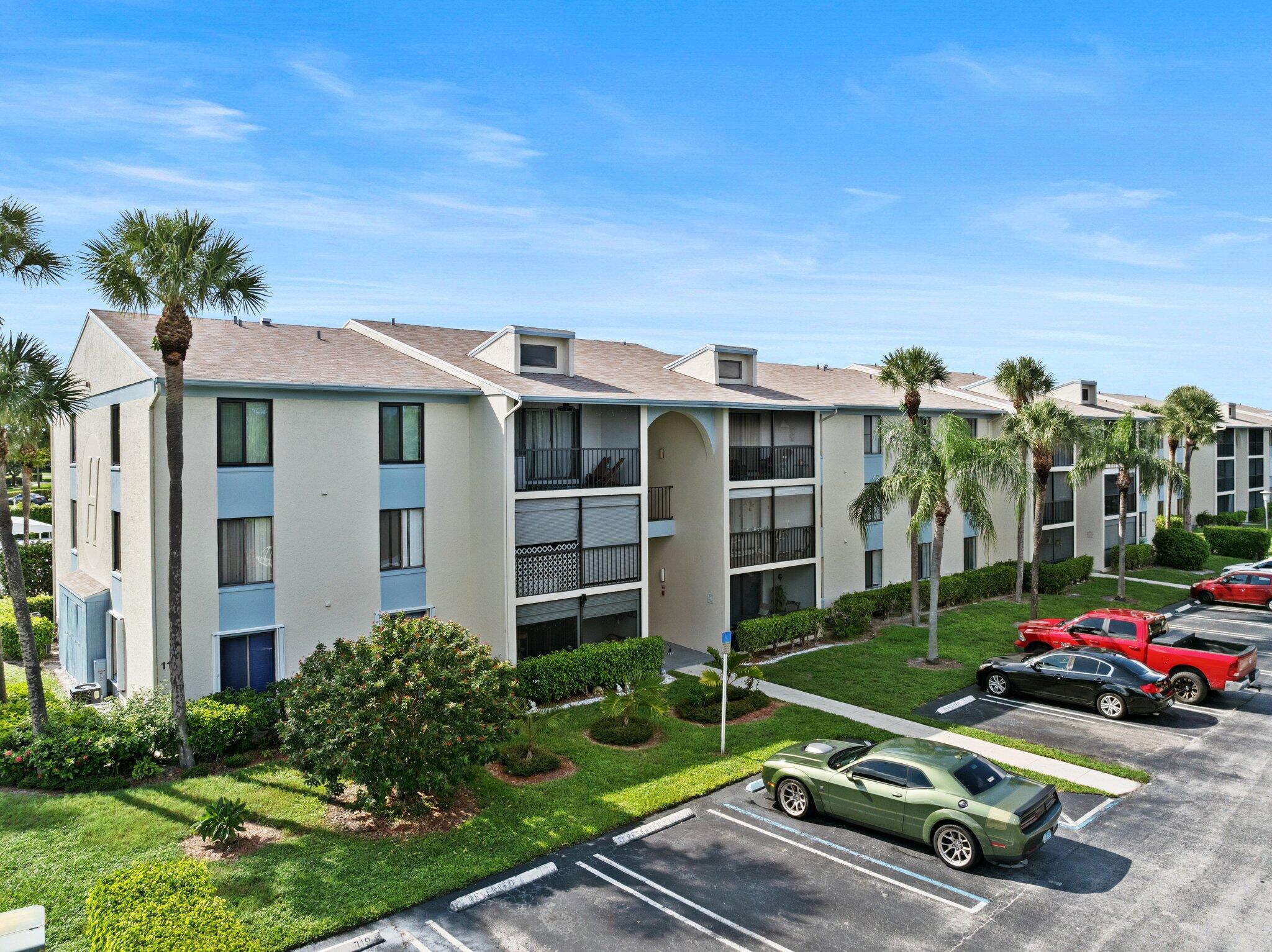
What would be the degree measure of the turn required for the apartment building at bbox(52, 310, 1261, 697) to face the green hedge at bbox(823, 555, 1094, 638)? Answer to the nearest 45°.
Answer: approximately 90° to its left

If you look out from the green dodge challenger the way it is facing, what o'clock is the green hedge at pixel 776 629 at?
The green hedge is roughly at 1 o'clock from the green dodge challenger.

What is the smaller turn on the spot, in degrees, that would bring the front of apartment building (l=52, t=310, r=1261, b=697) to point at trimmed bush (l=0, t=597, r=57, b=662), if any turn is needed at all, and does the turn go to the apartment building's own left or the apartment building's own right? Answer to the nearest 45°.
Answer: approximately 135° to the apartment building's own right

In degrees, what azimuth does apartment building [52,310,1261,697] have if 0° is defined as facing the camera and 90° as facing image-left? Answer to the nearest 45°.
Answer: approximately 315°

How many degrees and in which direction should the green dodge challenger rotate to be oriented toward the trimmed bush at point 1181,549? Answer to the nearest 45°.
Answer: approximately 45° to its right

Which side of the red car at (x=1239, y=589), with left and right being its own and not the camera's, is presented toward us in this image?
left

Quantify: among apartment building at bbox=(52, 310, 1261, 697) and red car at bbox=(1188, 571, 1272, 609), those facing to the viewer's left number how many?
1

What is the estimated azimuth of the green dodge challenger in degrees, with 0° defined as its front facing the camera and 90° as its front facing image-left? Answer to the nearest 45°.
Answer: approximately 135°

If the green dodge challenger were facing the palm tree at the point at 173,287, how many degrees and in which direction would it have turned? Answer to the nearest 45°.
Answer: approximately 45° to its left

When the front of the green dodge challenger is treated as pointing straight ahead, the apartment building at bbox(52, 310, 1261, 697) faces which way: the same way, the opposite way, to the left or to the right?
the opposite way

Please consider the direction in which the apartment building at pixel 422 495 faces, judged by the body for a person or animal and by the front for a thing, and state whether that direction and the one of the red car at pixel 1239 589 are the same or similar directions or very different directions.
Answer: very different directions
